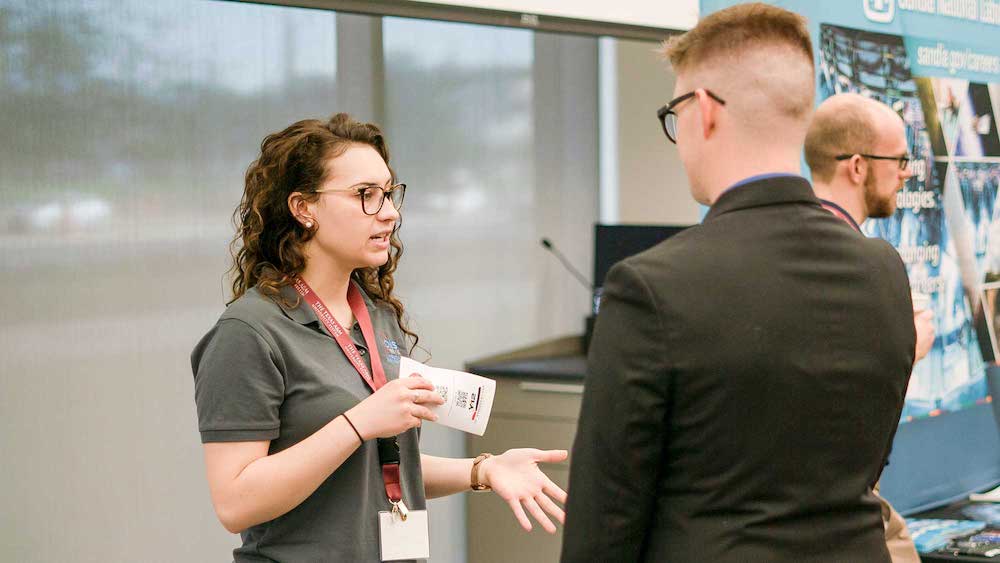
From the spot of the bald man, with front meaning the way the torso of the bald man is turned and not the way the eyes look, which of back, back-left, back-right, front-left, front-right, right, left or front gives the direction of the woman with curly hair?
back-right

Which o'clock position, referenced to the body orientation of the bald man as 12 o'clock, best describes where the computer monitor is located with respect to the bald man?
The computer monitor is roughly at 8 o'clock from the bald man.

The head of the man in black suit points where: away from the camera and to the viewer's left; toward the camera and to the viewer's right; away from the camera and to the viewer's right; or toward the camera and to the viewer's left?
away from the camera and to the viewer's left

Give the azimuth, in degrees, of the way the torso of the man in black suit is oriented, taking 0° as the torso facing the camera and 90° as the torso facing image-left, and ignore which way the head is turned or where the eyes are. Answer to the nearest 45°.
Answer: approximately 135°

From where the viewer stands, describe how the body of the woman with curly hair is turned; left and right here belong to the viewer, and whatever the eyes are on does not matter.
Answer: facing the viewer and to the right of the viewer

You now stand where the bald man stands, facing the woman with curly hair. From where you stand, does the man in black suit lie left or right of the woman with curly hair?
left

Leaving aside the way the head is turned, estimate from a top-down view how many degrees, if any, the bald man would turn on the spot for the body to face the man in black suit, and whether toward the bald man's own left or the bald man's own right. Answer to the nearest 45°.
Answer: approximately 90° to the bald man's own right

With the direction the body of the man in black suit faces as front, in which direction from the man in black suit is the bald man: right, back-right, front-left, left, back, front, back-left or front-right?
front-right

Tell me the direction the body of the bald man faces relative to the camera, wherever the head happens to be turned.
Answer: to the viewer's right
